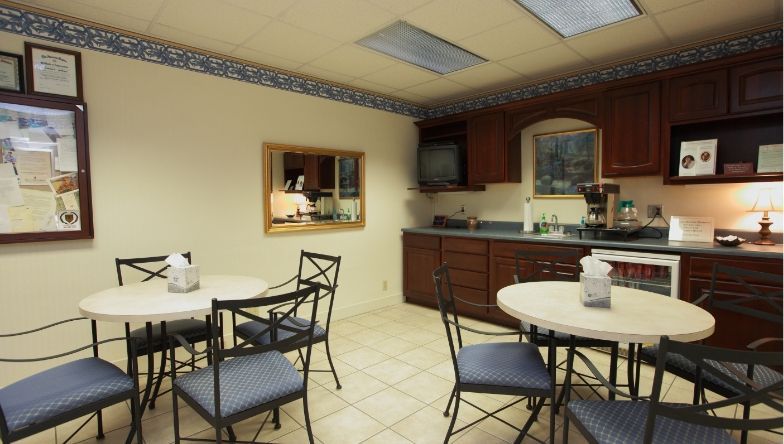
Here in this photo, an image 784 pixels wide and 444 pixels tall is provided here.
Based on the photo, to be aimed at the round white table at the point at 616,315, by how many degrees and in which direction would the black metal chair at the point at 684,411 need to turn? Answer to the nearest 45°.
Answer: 0° — it already faces it

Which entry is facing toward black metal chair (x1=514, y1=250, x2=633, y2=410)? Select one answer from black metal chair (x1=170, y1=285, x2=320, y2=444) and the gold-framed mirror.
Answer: the gold-framed mirror

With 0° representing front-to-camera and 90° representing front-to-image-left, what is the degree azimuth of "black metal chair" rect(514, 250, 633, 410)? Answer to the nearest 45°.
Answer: approximately 315°

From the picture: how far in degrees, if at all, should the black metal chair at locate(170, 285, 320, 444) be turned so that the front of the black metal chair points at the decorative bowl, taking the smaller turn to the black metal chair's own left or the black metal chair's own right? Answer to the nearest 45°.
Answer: approximately 135° to the black metal chair's own right

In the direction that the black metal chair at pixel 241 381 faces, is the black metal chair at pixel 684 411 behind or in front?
behind

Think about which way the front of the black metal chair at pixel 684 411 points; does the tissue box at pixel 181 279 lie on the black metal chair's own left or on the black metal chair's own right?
on the black metal chair's own left

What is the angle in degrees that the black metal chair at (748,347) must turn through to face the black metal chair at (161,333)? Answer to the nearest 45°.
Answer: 0° — it already faces it

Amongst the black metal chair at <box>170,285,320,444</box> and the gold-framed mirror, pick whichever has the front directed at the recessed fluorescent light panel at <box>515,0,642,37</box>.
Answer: the gold-framed mirror

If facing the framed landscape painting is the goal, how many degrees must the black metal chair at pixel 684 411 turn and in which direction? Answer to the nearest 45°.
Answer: approximately 45° to its right

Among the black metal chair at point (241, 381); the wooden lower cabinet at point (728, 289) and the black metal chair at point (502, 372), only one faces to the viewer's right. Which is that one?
the black metal chair at point (502, 372)

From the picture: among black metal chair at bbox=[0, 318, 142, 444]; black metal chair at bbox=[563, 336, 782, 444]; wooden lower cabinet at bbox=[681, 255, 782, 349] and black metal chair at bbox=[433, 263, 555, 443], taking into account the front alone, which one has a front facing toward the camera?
the wooden lower cabinet
